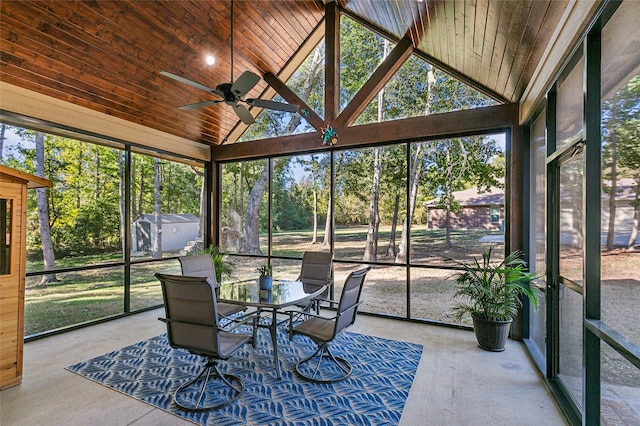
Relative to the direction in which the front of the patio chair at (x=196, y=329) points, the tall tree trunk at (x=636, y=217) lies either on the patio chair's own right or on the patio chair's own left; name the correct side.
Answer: on the patio chair's own right

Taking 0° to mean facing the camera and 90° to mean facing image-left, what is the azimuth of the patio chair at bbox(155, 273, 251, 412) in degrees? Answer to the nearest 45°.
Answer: approximately 225°

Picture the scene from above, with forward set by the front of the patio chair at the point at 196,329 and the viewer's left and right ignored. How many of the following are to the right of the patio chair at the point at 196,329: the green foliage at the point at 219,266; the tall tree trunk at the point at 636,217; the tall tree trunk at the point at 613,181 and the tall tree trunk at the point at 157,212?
2

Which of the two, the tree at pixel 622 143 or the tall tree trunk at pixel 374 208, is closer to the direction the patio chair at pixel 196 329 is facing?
the tall tree trunk

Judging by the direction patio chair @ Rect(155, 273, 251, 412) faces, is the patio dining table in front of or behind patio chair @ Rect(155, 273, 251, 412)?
in front

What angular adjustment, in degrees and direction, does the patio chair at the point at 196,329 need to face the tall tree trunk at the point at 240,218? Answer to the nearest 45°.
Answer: approximately 45° to its left

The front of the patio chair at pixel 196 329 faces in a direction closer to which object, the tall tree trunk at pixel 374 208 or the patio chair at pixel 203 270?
the tall tree trunk

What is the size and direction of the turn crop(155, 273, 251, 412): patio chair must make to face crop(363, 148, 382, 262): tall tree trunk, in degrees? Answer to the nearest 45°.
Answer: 0° — it already faces it

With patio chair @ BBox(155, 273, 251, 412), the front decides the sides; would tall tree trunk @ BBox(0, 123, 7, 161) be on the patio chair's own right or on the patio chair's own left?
on the patio chair's own left

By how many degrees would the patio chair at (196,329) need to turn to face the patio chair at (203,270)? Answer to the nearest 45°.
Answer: approximately 45° to its left

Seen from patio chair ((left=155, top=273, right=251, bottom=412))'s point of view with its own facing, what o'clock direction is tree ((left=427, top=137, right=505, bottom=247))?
The tree is roughly at 1 o'clock from the patio chair.

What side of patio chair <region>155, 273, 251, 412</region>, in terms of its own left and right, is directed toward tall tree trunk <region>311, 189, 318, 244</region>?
front

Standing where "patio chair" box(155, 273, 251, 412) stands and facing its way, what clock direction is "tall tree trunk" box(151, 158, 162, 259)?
The tall tree trunk is roughly at 10 o'clock from the patio chair.

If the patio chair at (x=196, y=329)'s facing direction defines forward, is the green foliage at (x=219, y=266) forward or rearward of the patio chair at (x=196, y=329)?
forward
